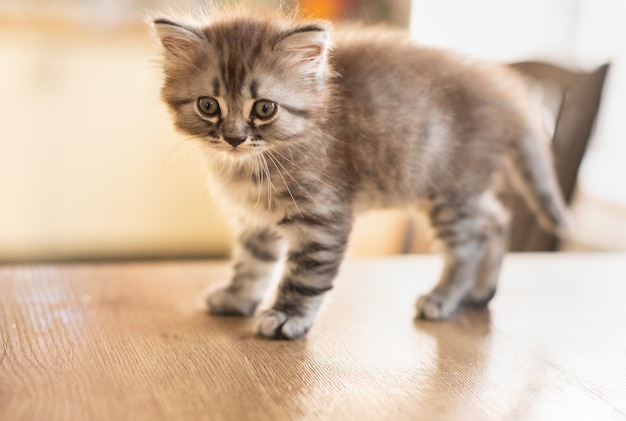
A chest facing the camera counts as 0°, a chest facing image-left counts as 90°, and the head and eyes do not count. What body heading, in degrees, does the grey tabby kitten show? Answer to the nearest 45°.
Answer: approximately 45°

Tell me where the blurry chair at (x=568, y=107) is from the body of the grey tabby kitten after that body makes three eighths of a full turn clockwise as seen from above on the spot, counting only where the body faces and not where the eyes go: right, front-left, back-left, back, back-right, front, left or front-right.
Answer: front-right
